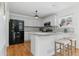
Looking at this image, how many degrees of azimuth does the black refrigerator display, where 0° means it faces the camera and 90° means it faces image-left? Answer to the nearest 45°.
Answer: approximately 315°
